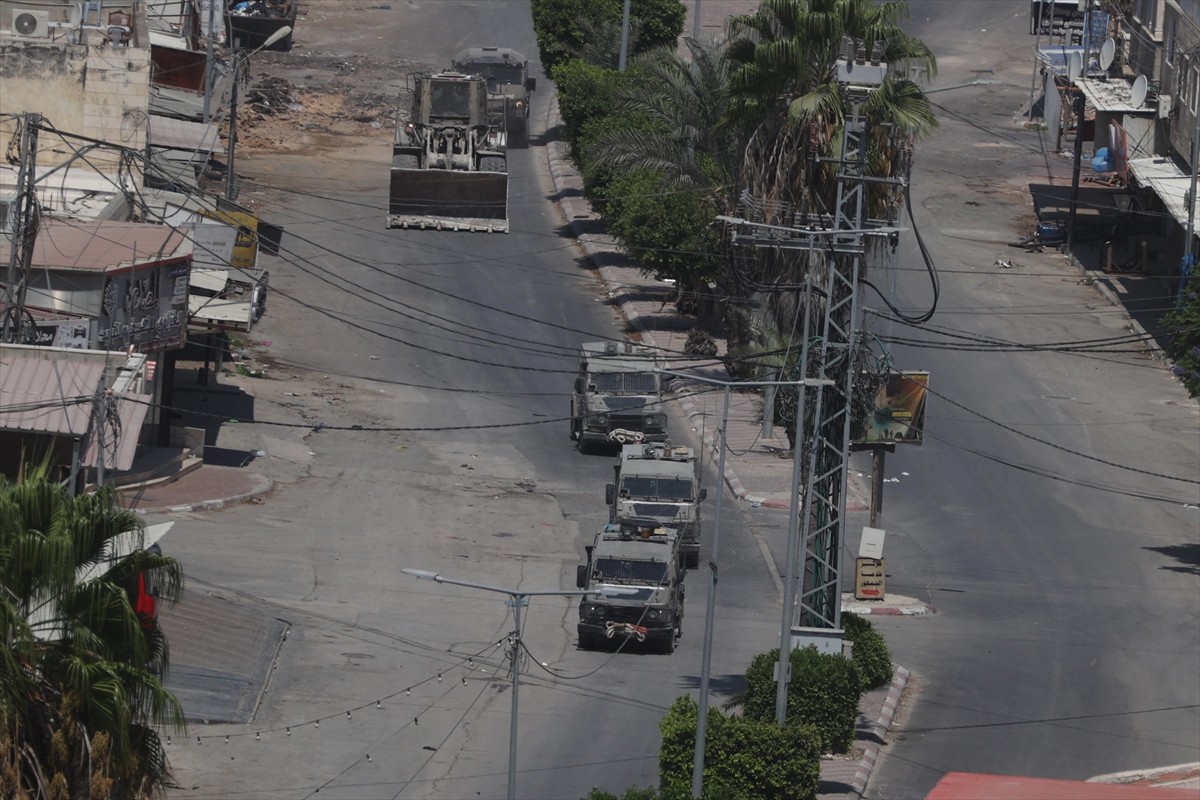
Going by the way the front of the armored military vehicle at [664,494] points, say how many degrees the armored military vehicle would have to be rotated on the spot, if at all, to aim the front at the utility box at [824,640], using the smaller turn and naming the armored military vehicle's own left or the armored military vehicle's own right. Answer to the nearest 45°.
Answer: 0° — it already faces it

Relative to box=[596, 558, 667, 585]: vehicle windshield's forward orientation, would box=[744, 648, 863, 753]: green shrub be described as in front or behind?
in front

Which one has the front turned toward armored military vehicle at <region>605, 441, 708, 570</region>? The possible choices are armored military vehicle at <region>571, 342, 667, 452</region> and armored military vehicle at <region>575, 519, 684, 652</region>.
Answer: armored military vehicle at <region>571, 342, 667, 452</region>

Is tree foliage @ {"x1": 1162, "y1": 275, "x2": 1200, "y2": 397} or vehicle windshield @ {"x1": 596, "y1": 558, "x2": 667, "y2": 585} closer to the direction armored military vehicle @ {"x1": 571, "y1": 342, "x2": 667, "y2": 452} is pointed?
the vehicle windshield

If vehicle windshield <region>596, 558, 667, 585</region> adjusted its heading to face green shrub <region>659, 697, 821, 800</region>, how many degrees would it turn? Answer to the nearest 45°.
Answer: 0° — it already faces it

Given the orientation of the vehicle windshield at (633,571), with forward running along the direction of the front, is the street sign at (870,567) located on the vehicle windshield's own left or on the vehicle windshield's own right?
on the vehicle windshield's own left

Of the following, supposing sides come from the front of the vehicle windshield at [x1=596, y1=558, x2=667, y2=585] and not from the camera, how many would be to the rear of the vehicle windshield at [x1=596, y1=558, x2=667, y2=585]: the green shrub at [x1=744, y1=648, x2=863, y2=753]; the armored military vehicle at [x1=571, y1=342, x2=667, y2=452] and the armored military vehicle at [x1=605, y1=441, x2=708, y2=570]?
2
